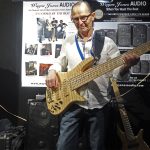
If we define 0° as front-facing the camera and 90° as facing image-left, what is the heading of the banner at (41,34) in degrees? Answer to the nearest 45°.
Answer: approximately 0°

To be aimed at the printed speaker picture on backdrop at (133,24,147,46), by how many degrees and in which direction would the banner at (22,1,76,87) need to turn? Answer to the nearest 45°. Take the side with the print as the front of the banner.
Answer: approximately 90° to its left

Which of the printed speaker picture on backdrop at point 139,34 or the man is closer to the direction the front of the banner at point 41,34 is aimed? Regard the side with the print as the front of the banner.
the man

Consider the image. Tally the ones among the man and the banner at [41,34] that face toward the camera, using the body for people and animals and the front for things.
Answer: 2

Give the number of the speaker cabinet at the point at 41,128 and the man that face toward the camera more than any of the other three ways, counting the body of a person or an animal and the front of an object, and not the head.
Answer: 2

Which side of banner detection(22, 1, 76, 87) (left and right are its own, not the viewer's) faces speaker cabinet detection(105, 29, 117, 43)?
left
